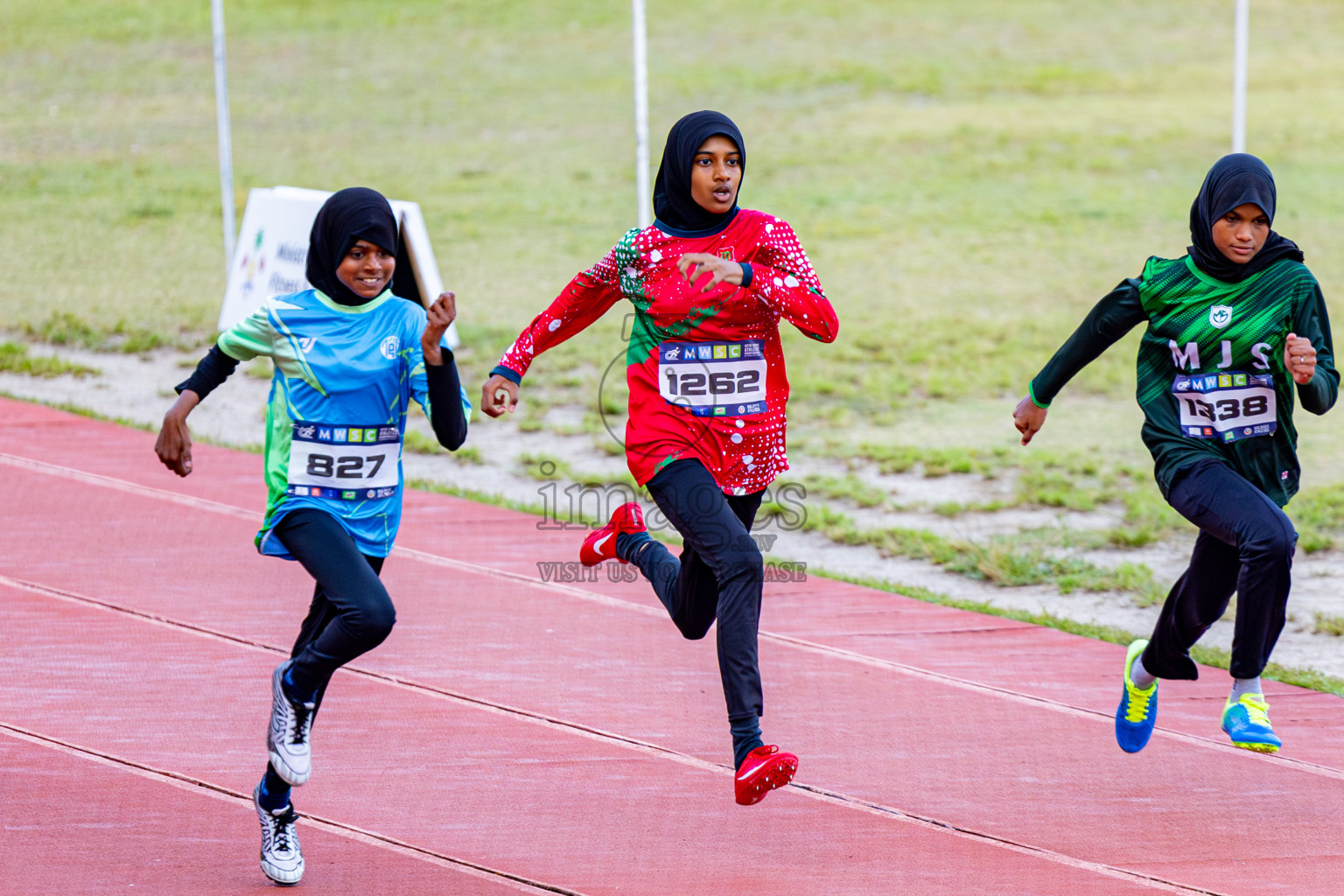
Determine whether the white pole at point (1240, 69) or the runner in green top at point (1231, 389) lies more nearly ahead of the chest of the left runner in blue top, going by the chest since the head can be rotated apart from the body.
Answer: the runner in green top

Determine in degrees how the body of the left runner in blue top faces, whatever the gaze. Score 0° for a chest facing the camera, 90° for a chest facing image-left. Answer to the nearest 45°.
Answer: approximately 315°

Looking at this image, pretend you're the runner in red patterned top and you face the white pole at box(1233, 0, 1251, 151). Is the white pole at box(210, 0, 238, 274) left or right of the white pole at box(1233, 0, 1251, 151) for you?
left

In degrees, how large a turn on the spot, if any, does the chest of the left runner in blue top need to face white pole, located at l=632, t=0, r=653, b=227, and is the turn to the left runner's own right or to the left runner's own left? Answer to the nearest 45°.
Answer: approximately 135° to the left runner's own left

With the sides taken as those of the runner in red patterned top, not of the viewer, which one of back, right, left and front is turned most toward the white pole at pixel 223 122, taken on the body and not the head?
back

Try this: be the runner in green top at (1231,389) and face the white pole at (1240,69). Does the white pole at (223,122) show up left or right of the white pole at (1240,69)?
left

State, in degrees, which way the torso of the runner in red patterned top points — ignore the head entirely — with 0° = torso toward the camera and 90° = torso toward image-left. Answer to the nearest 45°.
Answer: approximately 315°

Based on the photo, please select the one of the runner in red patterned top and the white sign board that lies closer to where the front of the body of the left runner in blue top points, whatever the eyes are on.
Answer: the runner in red patterned top

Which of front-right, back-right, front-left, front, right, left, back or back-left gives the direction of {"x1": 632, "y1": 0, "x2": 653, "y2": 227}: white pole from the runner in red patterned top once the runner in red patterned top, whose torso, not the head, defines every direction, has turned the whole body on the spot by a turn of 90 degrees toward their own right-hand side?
back-right

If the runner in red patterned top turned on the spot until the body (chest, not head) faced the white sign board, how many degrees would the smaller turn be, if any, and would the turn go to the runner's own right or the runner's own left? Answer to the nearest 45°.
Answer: approximately 180°

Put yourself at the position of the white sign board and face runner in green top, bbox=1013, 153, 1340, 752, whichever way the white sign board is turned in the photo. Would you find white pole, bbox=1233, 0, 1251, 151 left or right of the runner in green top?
left
